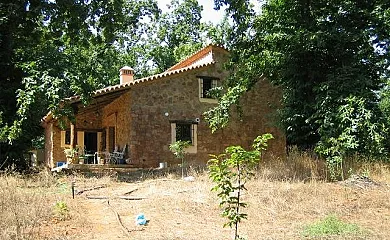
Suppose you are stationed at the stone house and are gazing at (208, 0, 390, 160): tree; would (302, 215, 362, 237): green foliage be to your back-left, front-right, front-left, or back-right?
front-right

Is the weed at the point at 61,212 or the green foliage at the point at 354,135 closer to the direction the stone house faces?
the weed

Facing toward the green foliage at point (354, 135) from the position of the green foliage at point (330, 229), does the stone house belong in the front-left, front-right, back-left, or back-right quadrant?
front-left

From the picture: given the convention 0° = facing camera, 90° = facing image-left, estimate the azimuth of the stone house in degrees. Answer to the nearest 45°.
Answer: approximately 45°

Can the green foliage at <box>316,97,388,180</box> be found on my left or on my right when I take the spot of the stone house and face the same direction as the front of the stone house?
on my left

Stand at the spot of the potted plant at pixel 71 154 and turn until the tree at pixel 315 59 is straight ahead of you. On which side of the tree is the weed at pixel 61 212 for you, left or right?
right

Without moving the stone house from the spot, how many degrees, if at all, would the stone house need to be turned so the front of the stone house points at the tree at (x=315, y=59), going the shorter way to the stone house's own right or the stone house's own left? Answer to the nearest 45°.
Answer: approximately 90° to the stone house's own left

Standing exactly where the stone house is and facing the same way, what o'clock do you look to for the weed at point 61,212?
The weed is roughly at 11 o'clock from the stone house.

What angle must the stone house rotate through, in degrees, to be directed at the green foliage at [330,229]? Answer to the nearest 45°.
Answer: approximately 45° to its left
